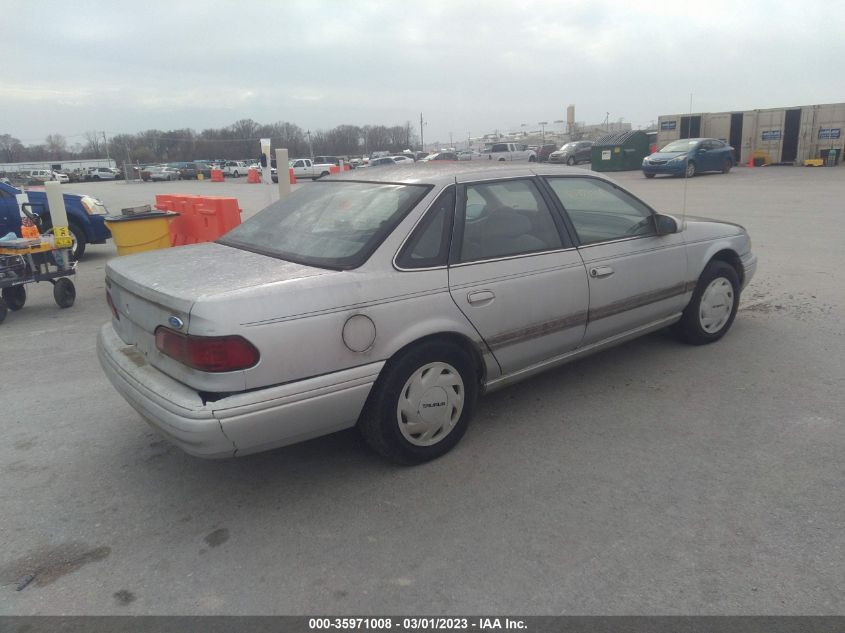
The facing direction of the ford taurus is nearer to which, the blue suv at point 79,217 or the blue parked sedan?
the blue parked sedan

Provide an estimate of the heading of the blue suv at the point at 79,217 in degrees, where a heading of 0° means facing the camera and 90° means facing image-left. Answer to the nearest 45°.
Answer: approximately 315°

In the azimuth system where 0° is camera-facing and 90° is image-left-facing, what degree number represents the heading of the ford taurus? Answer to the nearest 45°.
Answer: approximately 225°

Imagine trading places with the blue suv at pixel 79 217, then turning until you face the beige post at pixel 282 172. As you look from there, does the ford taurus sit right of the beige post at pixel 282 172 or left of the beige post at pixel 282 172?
right

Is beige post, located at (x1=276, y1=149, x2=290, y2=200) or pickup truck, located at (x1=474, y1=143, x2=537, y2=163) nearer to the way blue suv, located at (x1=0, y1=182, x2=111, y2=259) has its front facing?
the beige post

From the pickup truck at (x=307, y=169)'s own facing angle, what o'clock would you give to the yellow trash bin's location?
The yellow trash bin is roughly at 9 o'clock from the pickup truck.

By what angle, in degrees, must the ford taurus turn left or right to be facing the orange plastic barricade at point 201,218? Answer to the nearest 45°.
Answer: approximately 90° to its left

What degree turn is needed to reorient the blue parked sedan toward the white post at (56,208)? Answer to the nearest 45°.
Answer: approximately 45° to its left

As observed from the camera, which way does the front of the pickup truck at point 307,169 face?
facing to the left of the viewer

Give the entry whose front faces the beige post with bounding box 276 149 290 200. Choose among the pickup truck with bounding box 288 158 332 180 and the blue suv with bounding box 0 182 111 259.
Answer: the blue suv with bounding box 0 182 111 259

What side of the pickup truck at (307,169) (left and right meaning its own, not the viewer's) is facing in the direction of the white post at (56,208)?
left
